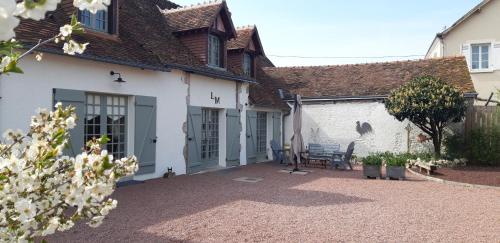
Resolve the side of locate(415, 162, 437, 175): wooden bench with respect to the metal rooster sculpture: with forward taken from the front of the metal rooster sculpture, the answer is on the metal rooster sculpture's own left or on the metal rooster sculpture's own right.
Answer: on the metal rooster sculpture's own left

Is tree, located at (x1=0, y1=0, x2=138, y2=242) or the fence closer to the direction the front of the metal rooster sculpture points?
the tree

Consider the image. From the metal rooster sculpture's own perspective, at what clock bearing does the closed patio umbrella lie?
The closed patio umbrella is roughly at 10 o'clock from the metal rooster sculpture.

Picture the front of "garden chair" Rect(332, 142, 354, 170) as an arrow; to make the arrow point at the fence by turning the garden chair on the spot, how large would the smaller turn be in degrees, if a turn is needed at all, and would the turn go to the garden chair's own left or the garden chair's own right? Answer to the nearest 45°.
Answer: approximately 180°

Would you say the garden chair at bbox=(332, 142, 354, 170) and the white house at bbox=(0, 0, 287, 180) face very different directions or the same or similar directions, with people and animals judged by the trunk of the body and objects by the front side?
very different directions

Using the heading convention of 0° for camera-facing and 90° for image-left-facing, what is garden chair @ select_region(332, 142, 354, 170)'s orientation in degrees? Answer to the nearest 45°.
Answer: approximately 90°

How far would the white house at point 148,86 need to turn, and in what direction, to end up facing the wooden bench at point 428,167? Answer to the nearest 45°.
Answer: approximately 45° to its left

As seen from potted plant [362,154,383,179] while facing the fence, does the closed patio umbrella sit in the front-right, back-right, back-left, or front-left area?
back-left

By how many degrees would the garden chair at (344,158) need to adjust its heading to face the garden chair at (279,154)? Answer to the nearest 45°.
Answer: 0° — it already faces it
